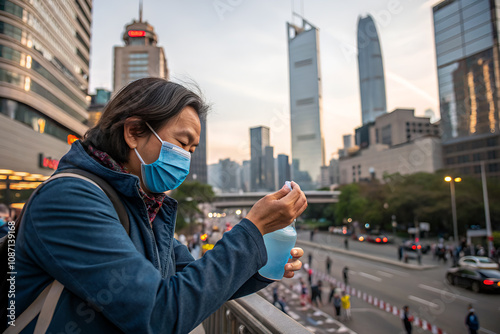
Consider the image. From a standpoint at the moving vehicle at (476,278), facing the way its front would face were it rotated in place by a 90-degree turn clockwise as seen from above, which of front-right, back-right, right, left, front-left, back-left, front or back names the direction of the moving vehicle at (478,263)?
front-left

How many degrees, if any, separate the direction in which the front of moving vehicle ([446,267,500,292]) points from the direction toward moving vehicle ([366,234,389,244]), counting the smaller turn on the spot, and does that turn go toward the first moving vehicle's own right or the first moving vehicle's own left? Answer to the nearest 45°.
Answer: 0° — it already faces it

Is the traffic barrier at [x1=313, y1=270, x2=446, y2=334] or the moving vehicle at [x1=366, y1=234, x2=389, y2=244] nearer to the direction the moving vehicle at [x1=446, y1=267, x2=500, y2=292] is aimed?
the moving vehicle

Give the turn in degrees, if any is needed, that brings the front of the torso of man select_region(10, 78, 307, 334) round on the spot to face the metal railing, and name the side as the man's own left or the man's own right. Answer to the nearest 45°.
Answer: approximately 45° to the man's own left

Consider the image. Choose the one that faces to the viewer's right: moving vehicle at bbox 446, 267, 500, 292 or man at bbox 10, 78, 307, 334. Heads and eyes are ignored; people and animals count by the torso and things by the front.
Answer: the man

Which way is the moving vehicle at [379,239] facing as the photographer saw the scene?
facing away from the viewer and to the left of the viewer

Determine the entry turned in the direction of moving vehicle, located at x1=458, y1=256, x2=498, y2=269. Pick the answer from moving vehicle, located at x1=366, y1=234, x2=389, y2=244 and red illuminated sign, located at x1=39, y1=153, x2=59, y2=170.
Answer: the red illuminated sign

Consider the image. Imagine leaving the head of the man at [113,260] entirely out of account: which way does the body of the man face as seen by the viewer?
to the viewer's right

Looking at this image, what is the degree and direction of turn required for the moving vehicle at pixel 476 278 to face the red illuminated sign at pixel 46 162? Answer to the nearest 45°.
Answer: approximately 45° to its left

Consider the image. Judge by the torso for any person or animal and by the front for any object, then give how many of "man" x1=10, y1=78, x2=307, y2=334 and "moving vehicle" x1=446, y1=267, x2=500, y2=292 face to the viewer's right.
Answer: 1

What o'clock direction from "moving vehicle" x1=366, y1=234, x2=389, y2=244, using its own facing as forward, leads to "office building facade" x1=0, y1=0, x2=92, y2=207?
The office building facade is roughly at 9 o'clock from the moving vehicle.

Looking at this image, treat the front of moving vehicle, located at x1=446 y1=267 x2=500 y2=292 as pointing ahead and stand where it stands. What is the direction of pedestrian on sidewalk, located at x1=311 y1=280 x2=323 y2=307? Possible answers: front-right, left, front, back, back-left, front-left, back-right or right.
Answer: left

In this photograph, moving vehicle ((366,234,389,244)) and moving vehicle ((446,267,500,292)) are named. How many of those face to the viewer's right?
0

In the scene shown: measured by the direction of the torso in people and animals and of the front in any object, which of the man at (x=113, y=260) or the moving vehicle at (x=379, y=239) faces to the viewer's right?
the man

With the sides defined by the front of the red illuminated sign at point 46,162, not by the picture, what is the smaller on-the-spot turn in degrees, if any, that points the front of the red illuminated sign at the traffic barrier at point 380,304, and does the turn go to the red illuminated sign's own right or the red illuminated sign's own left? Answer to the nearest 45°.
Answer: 0° — it already faces it

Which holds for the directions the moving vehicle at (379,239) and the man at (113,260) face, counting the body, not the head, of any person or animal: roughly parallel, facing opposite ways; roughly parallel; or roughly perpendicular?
roughly perpendicular

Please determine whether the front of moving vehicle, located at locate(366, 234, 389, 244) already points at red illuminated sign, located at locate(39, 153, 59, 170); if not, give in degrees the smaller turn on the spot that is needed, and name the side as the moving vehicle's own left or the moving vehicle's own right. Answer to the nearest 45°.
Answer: approximately 90° to the moving vehicle's own left
